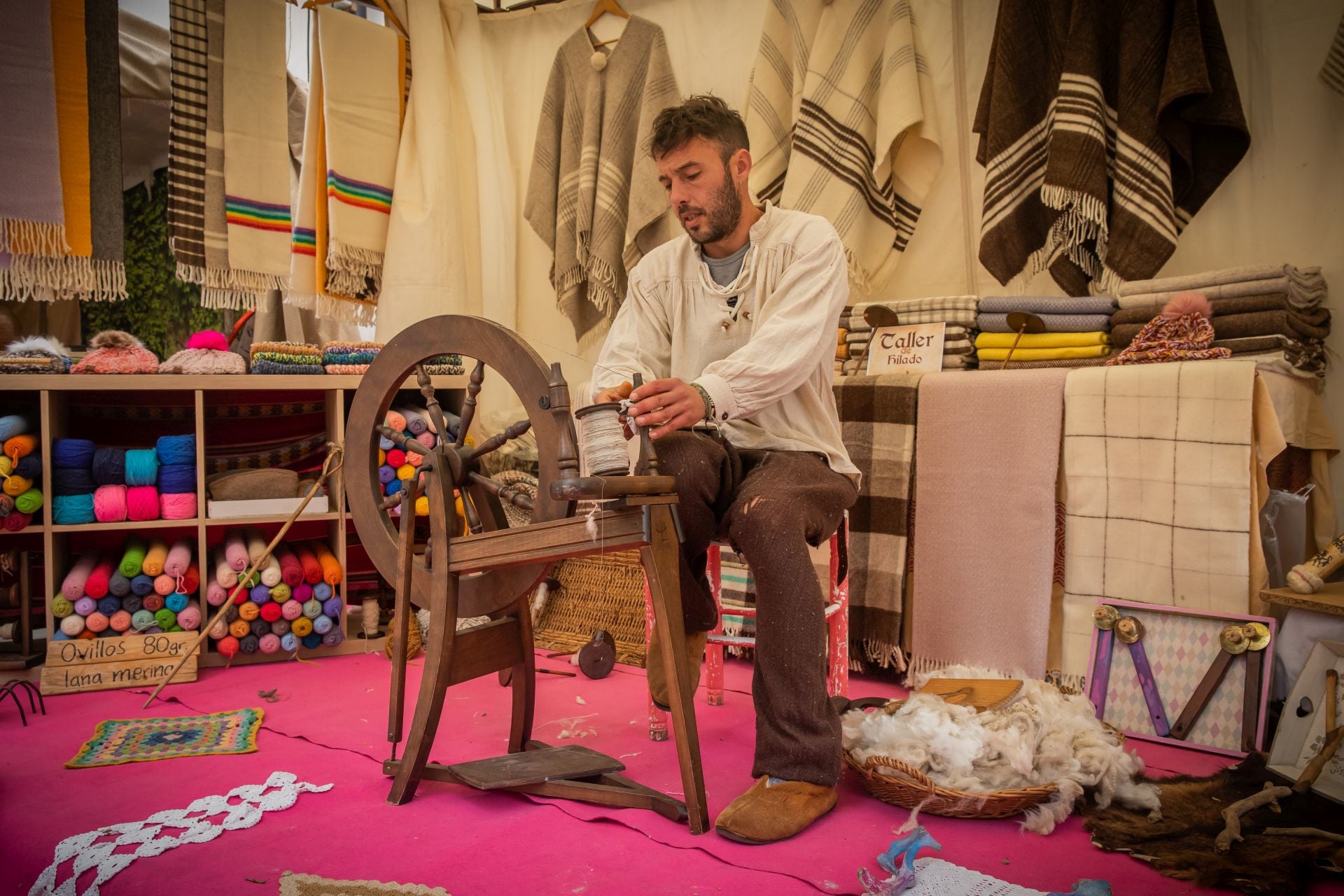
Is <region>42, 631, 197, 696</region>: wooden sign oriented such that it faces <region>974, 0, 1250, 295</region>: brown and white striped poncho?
no

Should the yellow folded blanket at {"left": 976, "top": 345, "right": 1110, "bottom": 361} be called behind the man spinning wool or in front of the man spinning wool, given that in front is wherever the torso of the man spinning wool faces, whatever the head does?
behind

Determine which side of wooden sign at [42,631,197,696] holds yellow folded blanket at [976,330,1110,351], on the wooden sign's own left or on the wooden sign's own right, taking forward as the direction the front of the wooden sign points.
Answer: on the wooden sign's own left

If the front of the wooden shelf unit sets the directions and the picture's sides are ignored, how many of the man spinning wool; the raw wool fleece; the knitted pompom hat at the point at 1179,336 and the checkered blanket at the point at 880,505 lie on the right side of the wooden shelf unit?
0

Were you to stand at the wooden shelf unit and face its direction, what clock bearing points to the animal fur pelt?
The animal fur pelt is roughly at 11 o'clock from the wooden shelf unit.

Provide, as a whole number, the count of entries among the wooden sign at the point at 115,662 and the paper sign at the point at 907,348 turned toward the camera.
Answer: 2

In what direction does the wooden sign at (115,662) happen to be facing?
toward the camera

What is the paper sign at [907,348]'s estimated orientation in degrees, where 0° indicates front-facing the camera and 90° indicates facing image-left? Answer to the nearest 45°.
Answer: approximately 0°

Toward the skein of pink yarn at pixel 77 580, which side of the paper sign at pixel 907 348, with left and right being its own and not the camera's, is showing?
right

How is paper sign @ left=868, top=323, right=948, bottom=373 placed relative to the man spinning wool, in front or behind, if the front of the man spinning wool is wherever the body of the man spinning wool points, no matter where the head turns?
behind
